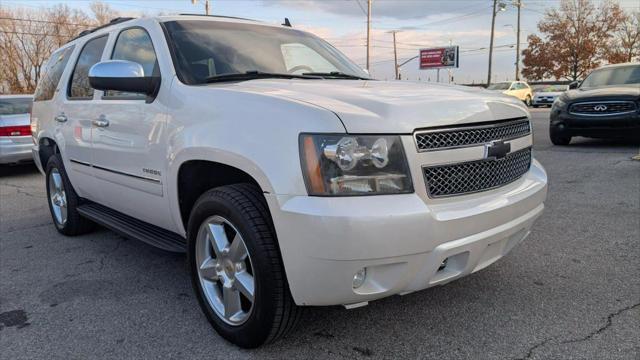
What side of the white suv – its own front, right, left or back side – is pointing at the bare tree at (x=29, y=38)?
back

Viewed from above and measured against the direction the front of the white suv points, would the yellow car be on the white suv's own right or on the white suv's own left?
on the white suv's own left

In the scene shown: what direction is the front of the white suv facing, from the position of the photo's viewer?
facing the viewer and to the right of the viewer

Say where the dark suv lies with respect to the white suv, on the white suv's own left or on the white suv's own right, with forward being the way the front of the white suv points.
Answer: on the white suv's own left

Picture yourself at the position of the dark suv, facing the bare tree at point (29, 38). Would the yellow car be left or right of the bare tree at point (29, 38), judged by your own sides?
right
